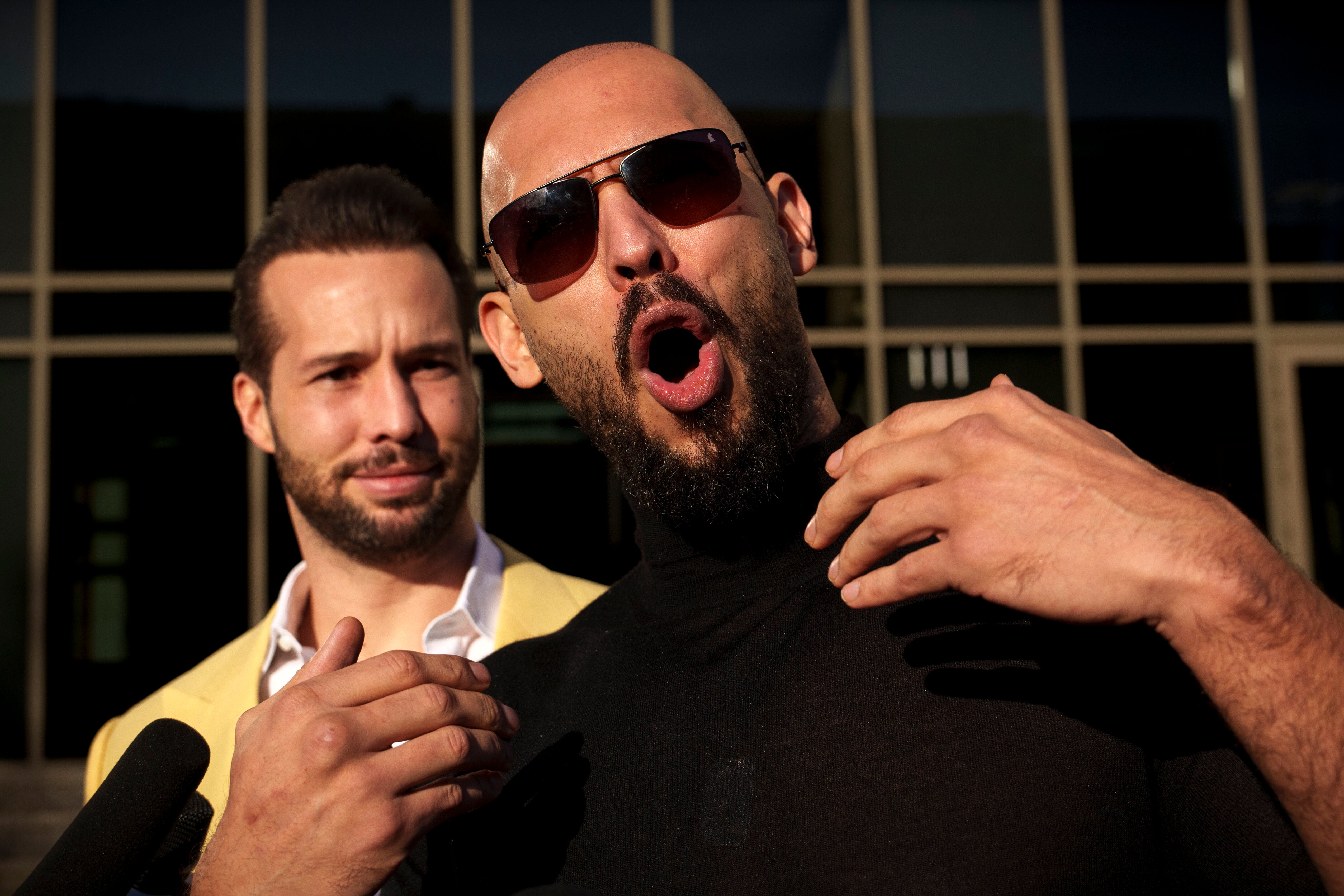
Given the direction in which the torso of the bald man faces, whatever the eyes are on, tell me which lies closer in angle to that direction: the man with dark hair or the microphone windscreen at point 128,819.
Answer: the microphone windscreen

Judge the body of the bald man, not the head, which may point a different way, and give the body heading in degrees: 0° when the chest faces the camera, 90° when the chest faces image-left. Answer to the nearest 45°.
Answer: approximately 0°

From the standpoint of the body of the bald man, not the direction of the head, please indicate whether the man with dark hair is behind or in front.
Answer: behind

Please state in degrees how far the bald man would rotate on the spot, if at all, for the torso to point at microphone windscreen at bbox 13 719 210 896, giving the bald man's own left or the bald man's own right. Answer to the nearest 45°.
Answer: approximately 90° to the bald man's own right
